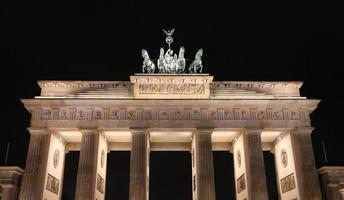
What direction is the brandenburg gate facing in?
toward the camera
